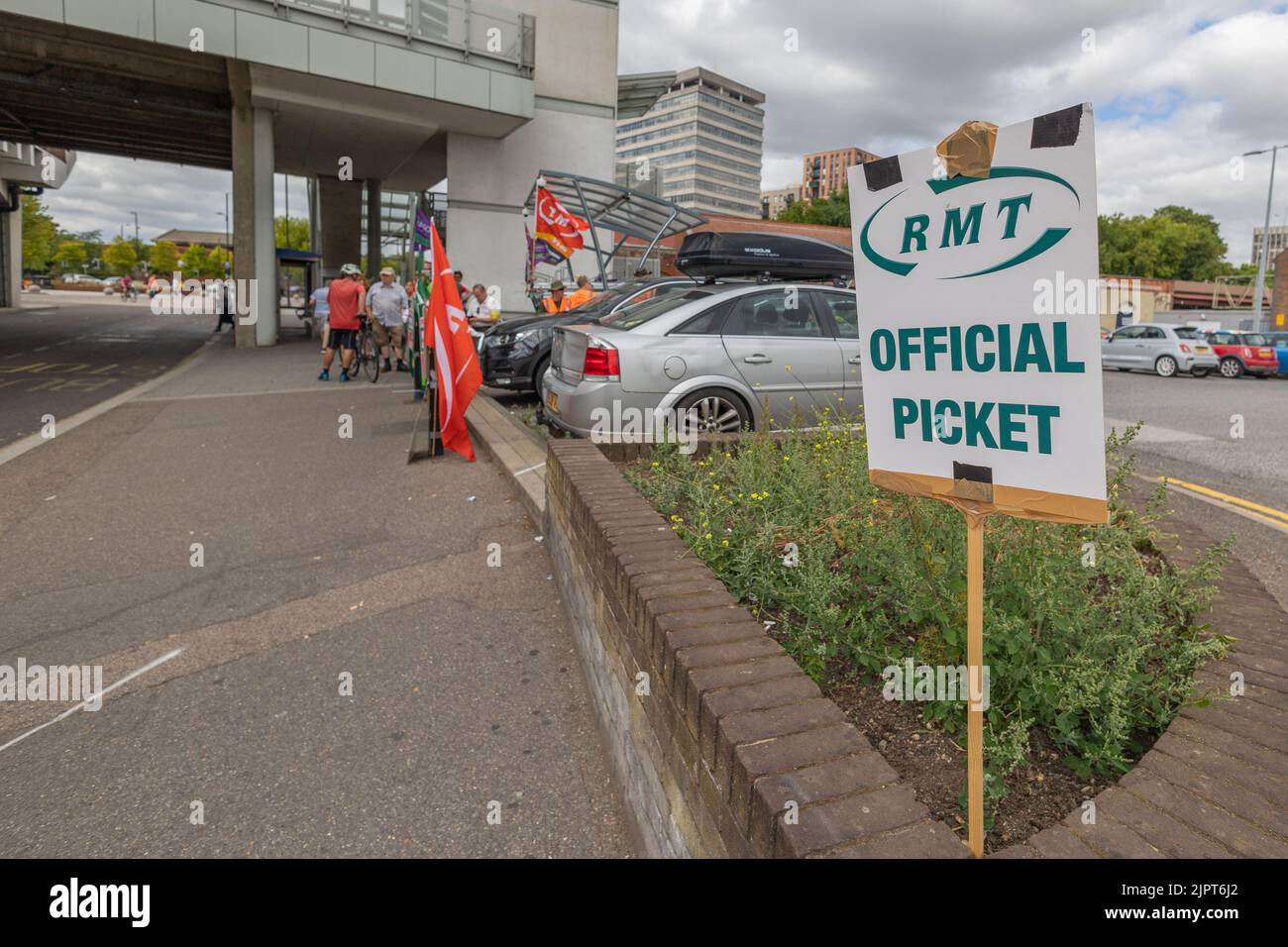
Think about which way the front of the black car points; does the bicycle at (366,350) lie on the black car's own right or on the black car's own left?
on the black car's own right

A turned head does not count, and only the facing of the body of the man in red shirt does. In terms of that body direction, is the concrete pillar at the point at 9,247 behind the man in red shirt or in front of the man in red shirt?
in front

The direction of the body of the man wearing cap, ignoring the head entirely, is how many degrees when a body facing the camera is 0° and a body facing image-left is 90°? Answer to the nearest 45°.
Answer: approximately 0°

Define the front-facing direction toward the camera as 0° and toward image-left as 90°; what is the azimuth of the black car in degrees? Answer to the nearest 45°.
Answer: approximately 45°
